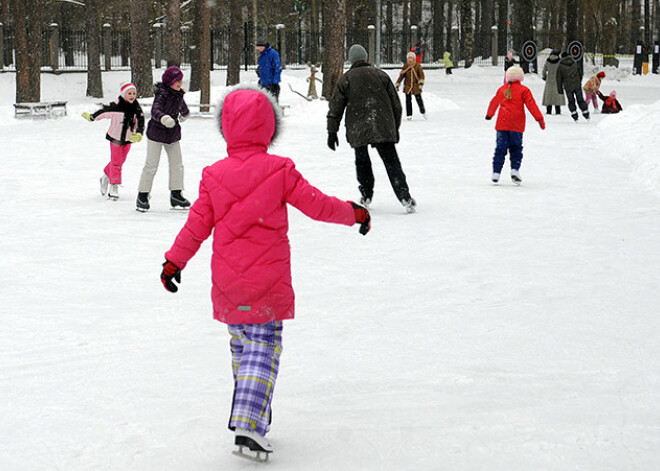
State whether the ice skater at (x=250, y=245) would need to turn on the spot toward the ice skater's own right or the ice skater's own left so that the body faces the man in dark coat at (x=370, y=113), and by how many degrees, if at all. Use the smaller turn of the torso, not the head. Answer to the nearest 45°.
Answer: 0° — they already face them

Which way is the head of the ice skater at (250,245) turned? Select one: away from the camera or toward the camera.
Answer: away from the camera

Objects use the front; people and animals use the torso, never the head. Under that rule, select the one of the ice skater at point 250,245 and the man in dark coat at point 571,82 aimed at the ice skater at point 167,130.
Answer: the ice skater at point 250,245

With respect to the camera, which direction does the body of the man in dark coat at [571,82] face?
away from the camera

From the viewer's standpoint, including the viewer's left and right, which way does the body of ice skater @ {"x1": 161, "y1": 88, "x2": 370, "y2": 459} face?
facing away from the viewer

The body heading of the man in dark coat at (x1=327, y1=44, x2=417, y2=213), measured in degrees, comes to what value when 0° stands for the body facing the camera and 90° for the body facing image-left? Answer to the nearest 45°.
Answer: approximately 180°

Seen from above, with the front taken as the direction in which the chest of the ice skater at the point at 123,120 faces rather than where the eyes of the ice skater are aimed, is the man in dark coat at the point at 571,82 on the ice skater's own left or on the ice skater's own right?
on the ice skater's own left

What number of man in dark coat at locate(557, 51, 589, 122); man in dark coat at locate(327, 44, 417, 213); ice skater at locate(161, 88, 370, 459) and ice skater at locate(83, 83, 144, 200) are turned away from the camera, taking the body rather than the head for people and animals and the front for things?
3

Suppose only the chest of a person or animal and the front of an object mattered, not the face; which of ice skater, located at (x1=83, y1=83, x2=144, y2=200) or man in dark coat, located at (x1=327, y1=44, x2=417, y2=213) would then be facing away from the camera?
the man in dark coat

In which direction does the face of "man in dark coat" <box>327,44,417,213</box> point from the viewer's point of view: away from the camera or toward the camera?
away from the camera
